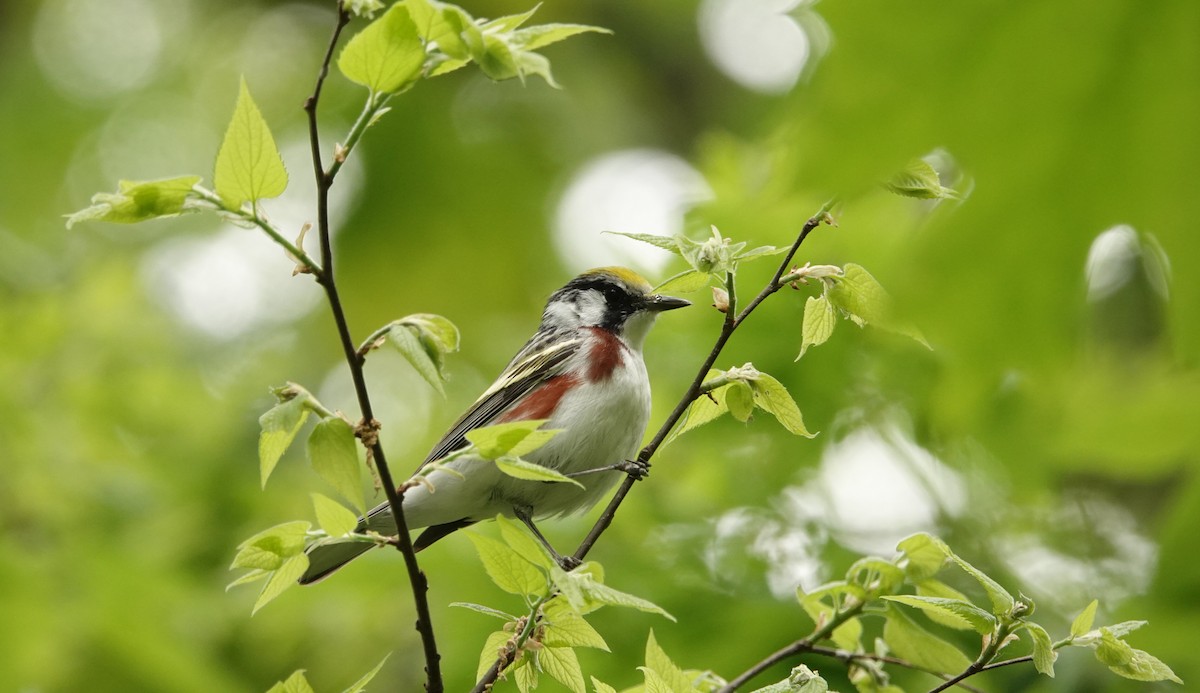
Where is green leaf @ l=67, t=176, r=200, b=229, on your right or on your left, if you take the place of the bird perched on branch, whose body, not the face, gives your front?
on your right

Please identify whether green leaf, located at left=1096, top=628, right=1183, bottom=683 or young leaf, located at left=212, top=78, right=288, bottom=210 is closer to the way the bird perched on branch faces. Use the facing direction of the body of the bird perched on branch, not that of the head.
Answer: the green leaf

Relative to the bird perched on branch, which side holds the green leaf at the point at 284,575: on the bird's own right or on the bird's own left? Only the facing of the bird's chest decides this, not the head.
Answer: on the bird's own right

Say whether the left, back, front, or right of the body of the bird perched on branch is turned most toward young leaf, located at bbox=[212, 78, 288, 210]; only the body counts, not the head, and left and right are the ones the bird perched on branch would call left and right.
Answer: back

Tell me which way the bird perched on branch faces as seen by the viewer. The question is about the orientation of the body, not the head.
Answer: to the viewer's right
